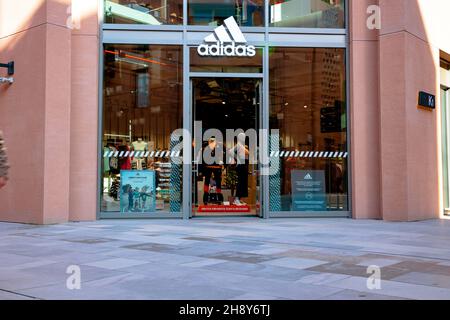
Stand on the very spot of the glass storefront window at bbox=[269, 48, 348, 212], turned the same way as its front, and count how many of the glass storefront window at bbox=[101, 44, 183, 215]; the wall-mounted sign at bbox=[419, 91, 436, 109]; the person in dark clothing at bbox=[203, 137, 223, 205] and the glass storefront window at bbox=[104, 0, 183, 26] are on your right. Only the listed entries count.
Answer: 3

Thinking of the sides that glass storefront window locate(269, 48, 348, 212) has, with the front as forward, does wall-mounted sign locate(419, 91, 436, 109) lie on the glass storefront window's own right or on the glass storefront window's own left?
on the glass storefront window's own left

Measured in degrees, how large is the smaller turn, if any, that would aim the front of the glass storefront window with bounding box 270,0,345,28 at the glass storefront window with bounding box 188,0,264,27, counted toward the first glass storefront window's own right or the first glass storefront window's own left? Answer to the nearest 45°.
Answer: approximately 90° to the first glass storefront window's own right

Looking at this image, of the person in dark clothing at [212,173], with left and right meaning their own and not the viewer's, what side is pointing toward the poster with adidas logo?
left

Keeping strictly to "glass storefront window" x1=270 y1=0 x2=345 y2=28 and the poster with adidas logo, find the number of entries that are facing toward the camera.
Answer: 2

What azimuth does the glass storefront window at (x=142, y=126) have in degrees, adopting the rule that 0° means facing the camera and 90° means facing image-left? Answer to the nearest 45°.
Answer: approximately 0°

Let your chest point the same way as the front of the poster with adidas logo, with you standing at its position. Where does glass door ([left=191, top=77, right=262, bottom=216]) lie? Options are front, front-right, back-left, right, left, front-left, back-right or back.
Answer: right

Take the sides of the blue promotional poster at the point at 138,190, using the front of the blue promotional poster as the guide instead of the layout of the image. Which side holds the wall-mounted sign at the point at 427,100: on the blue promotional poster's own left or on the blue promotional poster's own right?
on the blue promotional poster's own left

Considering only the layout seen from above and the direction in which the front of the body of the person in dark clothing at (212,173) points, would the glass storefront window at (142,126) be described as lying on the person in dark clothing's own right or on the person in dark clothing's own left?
on the person in dark clothing's own right

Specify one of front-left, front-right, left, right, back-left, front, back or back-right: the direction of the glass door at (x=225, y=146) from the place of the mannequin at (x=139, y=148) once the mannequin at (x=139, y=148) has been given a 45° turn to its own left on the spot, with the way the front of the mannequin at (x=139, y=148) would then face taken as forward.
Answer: front-left

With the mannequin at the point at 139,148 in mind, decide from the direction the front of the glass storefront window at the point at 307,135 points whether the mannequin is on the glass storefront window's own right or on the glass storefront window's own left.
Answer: on the glass storefront window's own right
